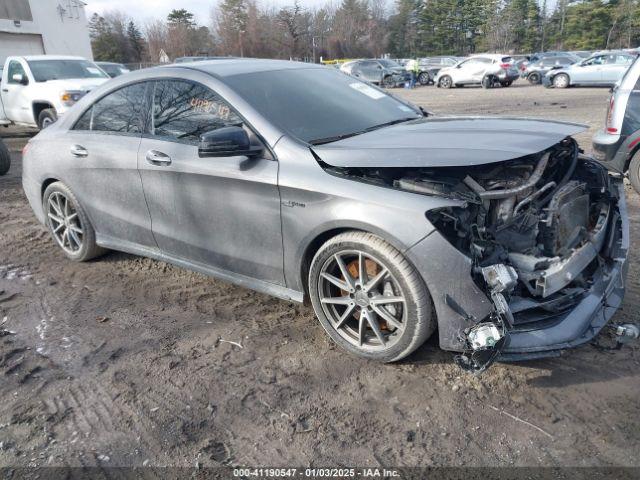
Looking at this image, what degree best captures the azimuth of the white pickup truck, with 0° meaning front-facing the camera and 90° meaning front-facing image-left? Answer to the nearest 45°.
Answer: approximately 315°

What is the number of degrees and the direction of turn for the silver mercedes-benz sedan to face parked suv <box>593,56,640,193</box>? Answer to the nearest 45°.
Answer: approximately 90° to its left

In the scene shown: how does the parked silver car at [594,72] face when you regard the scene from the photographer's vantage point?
facing to the left of the viewer

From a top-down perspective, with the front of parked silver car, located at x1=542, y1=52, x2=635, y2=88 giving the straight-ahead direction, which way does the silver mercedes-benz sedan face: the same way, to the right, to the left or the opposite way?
the opposite way

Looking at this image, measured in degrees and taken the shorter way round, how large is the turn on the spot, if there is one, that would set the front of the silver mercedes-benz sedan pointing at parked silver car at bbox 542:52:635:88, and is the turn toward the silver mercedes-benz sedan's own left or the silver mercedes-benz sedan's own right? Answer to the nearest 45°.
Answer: approximately 90° to the silver mercedes-benz sedan's own left

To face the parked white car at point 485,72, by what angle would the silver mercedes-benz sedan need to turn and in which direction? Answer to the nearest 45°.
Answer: approximately 135° to its left

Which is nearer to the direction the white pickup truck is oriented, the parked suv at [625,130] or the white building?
the parked suv

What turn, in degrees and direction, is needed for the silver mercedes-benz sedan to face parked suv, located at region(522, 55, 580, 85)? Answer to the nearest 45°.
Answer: approximately 90° to its left

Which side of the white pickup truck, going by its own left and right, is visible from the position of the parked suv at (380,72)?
left

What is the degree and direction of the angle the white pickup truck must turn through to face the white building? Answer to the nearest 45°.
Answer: approximately 135° to its left

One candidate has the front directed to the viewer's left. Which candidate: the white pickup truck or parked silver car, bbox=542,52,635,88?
the parked silver car

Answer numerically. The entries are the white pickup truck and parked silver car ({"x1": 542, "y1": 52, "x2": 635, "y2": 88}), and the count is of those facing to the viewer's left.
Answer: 1

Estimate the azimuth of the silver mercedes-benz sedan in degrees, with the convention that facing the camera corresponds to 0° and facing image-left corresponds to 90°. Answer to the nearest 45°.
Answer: approximately 315°

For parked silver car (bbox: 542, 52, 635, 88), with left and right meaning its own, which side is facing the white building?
front

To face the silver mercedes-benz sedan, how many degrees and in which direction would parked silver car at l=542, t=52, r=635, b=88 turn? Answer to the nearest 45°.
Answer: approximately 90° to its left

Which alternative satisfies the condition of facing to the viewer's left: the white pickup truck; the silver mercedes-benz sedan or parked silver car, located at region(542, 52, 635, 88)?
the parked silver car

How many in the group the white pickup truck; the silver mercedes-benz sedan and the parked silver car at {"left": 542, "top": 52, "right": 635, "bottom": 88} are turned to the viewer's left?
1

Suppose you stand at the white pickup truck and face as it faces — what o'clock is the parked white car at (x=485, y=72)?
The parked white car is roughly at 10 o'clock from the white pickup truck.
